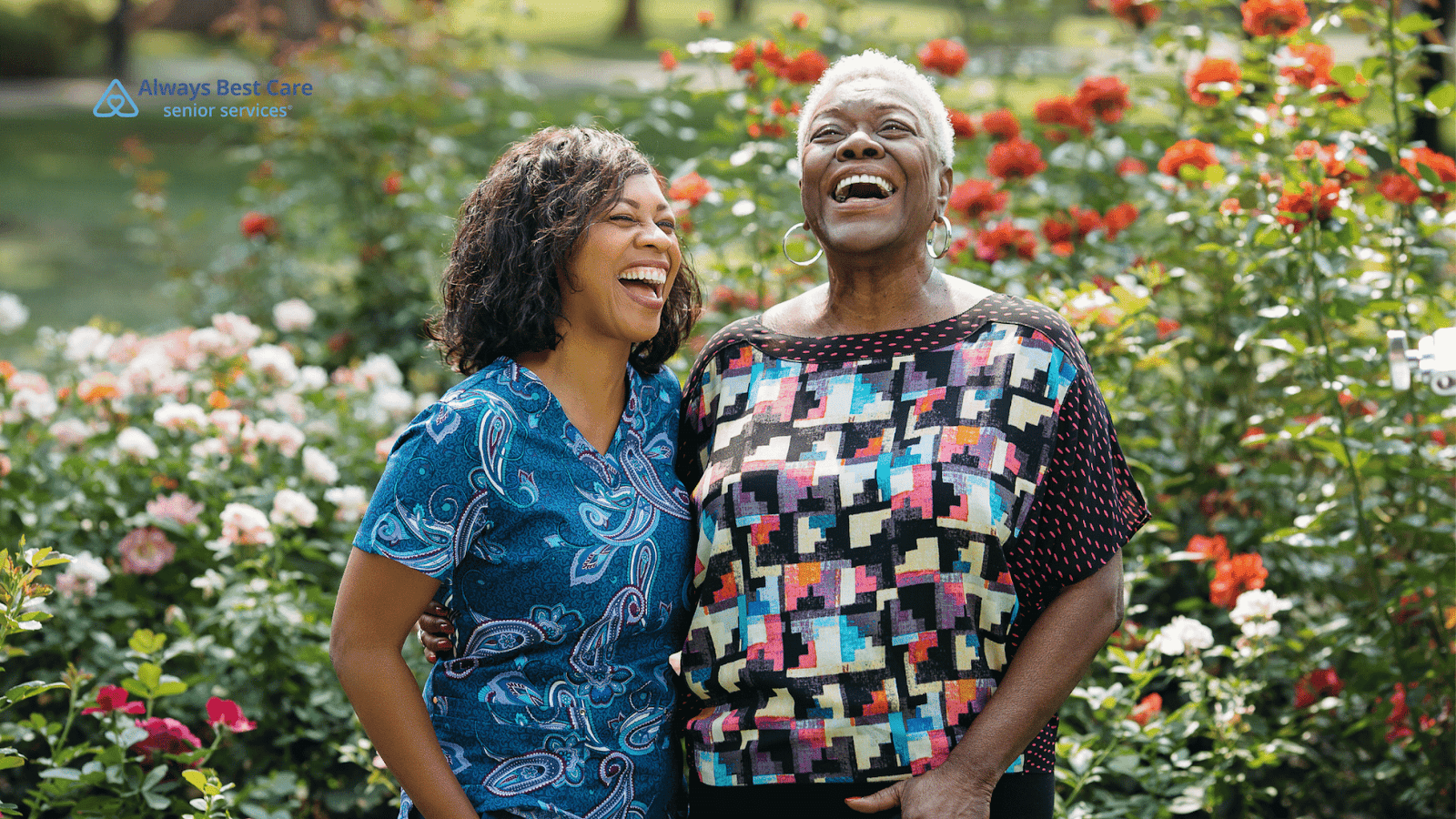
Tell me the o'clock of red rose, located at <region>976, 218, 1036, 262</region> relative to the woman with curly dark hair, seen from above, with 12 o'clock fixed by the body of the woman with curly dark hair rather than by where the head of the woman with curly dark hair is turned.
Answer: The red rose is roughly at 9 o'clock from the woman with curly dark hair.

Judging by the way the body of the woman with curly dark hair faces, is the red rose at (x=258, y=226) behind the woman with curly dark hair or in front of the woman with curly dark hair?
behind

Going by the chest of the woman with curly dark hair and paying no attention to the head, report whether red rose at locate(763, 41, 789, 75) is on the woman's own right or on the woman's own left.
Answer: on the woman's own left

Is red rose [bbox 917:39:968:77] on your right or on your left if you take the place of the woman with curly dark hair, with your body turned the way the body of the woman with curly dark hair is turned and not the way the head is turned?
on your left

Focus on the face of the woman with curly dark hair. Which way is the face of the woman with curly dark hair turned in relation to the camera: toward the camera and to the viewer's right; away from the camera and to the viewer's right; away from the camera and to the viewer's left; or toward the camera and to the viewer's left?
toward the camera and to the viewer's right

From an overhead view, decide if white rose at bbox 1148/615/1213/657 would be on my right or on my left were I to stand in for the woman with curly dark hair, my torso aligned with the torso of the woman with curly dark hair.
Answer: on my left

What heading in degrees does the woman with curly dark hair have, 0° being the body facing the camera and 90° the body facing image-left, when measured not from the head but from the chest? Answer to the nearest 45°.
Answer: approximately 315°

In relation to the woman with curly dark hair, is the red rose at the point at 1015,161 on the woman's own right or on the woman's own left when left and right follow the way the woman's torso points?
on the woman's own left

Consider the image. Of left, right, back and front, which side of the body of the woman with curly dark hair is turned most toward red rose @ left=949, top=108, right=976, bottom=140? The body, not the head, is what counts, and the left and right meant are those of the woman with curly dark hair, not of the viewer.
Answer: left

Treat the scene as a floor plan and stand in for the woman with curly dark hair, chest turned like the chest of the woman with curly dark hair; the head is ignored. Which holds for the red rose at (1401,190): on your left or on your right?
on your left

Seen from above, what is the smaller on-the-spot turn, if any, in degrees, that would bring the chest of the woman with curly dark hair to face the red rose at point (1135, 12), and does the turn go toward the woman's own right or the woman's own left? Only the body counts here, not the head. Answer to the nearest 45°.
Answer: approximately 90° to the woman's own left
